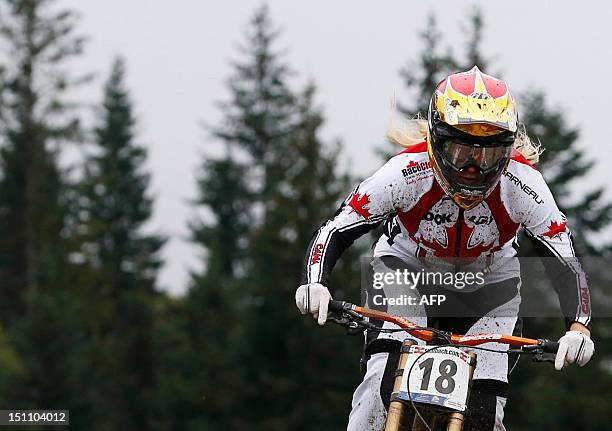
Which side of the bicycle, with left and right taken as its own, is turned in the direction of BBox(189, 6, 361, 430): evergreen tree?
back

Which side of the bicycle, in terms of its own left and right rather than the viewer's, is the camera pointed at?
front

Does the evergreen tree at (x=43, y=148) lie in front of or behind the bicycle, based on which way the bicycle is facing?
behind

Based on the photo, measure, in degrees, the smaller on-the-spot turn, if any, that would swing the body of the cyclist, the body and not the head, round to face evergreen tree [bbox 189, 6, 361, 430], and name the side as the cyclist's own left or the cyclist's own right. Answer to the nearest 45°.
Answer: approximately 180°

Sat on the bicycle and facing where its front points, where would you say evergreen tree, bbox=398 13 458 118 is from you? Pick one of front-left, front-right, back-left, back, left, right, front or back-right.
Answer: back

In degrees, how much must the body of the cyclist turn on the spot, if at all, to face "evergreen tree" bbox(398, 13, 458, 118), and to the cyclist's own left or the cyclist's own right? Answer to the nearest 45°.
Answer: approximately 180°

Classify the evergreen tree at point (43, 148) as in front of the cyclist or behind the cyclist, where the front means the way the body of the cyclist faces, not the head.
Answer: behind

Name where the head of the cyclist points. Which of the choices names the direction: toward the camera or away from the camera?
toward the camera

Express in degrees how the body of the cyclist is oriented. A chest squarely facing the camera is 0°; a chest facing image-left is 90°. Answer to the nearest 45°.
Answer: approximately 0°
